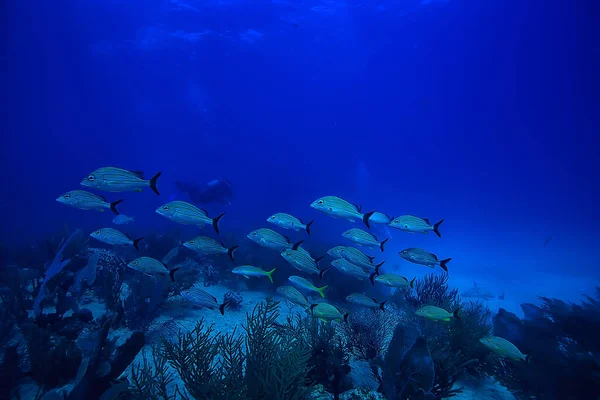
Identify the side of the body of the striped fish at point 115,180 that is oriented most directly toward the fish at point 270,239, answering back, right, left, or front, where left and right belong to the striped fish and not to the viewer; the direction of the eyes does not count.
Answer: back

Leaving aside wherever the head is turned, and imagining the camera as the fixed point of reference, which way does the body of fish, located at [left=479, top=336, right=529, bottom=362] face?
to the viewer's left

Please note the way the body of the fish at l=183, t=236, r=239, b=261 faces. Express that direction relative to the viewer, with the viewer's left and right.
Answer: facing to the left of the viewer

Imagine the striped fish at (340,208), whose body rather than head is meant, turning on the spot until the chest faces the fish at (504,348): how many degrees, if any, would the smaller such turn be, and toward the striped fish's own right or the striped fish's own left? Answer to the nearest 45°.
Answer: approximately 180°

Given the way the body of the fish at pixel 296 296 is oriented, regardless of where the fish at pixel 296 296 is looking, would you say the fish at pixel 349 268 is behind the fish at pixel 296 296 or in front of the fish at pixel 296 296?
behind

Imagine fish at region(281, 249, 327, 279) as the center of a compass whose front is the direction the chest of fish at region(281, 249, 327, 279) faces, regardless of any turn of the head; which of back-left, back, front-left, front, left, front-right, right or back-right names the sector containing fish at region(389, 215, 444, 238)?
back

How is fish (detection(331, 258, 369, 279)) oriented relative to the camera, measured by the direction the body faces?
to the viewer's left

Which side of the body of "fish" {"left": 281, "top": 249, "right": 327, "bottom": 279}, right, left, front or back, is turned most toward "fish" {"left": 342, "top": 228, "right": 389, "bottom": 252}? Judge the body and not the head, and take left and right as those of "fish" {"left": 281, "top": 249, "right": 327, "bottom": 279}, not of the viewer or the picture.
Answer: back

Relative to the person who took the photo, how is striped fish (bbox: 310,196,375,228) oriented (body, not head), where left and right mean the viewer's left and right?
facing to the left of the viewer

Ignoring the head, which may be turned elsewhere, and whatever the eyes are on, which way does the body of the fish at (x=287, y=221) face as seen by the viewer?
to the viewer's left

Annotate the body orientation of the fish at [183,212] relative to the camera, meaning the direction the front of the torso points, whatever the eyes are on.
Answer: to the viewer's left

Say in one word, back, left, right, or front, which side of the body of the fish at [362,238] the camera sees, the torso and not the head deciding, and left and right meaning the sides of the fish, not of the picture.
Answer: left

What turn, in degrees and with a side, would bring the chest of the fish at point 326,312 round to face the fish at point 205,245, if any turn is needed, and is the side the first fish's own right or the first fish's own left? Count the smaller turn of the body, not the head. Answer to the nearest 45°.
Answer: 0° — it already faces it
